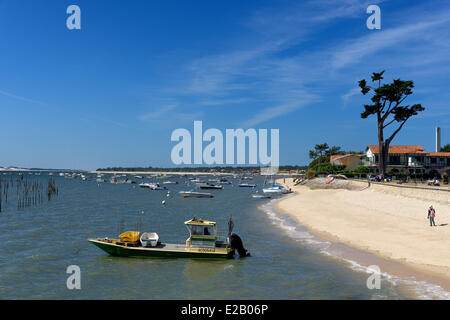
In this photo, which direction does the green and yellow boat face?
to the viewer's left
